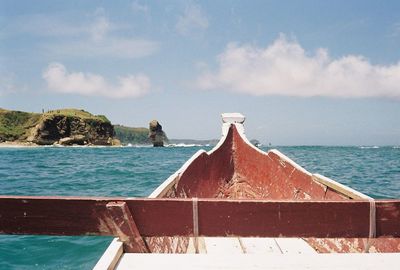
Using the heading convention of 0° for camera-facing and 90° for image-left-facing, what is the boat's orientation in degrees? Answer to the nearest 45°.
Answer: approximately 180°
